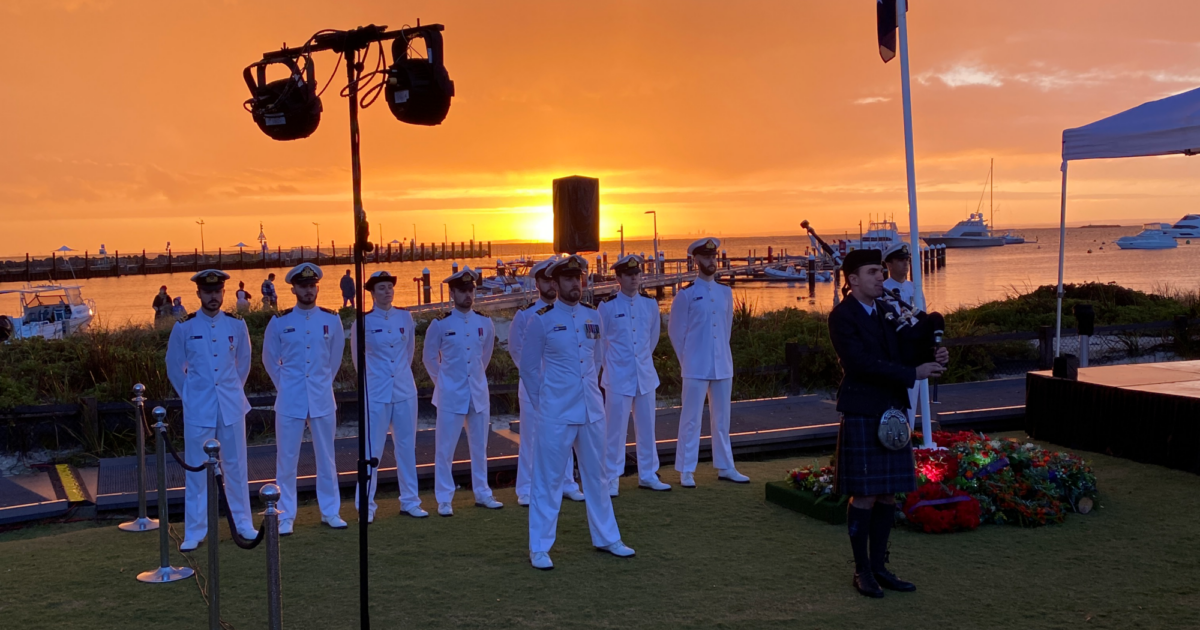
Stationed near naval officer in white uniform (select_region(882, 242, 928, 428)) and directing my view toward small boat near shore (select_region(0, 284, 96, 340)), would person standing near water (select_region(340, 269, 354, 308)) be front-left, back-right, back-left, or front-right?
front-right

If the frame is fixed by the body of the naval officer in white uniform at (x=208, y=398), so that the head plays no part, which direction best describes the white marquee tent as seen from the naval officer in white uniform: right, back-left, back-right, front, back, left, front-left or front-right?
left

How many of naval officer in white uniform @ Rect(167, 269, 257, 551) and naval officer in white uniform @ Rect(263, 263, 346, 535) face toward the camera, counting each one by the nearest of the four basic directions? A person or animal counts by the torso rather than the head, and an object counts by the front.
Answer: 2

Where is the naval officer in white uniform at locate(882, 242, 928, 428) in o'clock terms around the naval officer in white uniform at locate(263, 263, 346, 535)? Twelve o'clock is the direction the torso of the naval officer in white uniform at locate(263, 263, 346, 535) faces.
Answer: the naval officer in white uniform at locate(882, 242, 928, 428) is roughly at 9 o'clock from the naval officer in white uniform at locate(263, 263, 346, 535).

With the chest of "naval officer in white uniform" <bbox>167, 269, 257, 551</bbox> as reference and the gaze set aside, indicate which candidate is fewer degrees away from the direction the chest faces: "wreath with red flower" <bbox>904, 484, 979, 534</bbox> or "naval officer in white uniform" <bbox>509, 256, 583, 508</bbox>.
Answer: the wreath with red flower

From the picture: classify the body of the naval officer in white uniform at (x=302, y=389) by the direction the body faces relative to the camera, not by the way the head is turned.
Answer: toward the camera

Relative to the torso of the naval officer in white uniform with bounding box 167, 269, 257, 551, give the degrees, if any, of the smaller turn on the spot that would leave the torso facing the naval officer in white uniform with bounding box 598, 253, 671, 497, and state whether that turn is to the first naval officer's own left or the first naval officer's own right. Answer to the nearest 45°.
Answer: approximately 90° to the first naval officer's own left

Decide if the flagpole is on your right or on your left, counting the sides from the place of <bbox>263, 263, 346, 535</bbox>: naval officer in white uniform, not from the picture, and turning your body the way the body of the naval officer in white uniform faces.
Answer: on your left

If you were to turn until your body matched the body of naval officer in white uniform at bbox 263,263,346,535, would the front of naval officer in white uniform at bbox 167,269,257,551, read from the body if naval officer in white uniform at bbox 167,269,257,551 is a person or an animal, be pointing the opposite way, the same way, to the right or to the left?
the same way

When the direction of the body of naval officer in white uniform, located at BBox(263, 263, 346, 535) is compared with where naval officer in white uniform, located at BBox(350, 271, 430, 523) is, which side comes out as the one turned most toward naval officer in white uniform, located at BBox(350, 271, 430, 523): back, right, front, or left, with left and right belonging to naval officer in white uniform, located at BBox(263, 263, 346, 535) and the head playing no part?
left

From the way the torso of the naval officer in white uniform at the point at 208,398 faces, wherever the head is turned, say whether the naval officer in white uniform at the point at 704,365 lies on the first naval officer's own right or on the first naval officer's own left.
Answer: on the first naval officer's own left

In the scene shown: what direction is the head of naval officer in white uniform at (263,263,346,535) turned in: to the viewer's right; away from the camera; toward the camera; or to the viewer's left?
toward the camera

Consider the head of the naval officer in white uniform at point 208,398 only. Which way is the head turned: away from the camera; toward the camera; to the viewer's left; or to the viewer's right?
toward the camera

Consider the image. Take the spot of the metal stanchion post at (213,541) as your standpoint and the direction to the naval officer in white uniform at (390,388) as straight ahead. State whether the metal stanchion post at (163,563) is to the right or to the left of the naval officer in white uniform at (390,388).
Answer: left

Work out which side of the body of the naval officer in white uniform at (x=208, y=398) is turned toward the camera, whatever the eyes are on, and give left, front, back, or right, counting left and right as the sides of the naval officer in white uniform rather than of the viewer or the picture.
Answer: front

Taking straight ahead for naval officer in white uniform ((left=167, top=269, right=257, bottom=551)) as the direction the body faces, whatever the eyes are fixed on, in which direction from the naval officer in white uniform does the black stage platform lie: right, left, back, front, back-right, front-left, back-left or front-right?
left

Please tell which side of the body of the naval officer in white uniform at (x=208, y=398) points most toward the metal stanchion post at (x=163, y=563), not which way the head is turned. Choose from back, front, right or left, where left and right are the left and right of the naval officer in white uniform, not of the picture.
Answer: front

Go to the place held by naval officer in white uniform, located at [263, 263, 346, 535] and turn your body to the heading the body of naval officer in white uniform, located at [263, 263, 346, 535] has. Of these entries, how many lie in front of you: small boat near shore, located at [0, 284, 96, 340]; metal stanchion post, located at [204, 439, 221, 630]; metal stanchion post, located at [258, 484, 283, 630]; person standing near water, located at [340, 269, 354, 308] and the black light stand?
3

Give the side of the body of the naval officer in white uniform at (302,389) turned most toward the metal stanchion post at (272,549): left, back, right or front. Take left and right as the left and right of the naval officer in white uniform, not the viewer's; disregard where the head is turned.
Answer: front

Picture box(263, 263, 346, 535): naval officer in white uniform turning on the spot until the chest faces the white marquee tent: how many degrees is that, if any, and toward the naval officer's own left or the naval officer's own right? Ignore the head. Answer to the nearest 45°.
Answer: approximately 90° to the naval officer's own left
